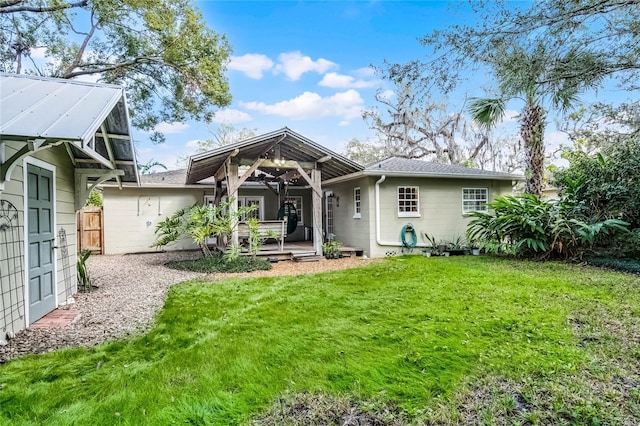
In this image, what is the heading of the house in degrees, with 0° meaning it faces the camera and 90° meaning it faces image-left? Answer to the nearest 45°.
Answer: approximately 0°

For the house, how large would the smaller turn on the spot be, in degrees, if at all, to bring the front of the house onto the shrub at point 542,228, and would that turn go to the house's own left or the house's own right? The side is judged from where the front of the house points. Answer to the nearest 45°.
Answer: approximately 45° to the house's own left

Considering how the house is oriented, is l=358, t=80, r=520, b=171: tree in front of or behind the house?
behind

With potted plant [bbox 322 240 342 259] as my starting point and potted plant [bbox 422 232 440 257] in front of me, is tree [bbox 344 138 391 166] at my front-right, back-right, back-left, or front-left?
front-left

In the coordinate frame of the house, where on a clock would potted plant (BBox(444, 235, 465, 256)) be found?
The potted plant is roughly at 9 o'clock from the house.
